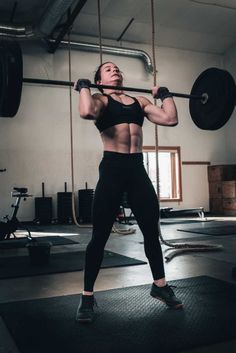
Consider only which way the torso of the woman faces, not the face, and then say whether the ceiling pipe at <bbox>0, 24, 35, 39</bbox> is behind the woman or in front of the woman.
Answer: behind

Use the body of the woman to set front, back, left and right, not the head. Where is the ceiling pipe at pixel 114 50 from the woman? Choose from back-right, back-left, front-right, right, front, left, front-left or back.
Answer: back-left

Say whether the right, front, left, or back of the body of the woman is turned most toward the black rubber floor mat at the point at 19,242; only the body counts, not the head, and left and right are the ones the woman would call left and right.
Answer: back

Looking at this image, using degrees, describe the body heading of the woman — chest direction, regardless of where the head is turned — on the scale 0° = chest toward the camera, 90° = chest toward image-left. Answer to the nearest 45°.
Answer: approximately 315°

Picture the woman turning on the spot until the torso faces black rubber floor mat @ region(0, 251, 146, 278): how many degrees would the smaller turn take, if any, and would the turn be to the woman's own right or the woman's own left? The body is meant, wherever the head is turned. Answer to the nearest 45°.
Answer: approximately 180°
